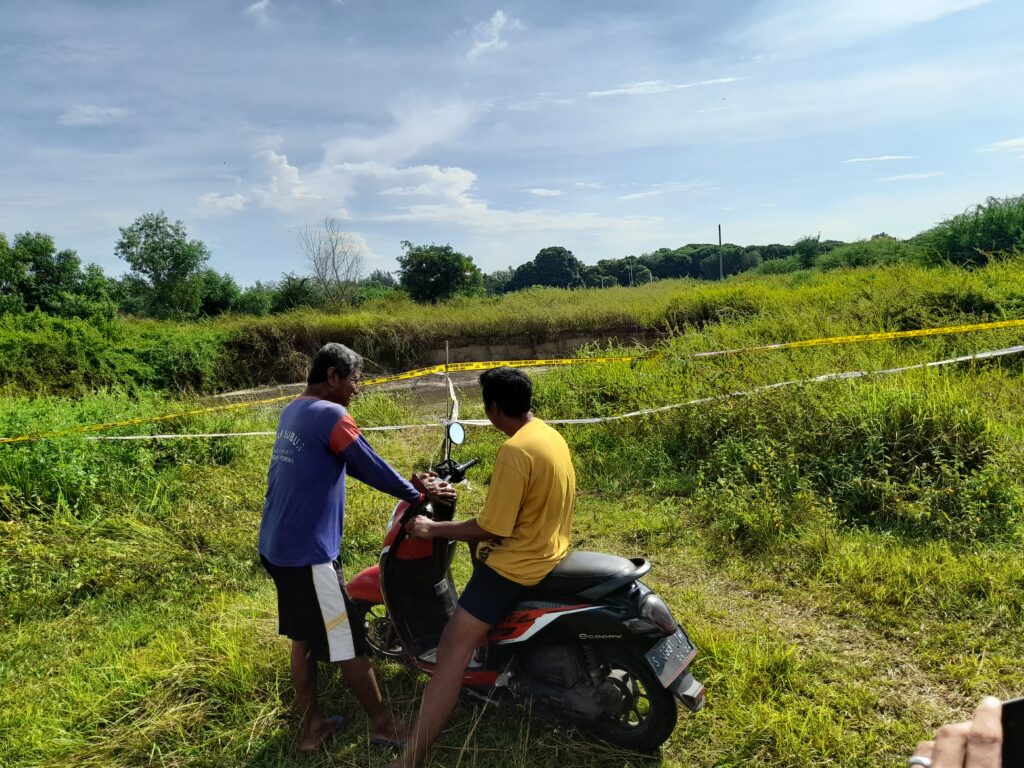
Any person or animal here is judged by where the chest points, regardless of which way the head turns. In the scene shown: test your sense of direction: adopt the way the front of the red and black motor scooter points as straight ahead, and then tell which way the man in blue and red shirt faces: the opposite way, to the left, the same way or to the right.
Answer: to the right

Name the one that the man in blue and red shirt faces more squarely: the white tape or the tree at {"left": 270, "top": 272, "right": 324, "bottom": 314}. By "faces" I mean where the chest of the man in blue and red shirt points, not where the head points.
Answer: the white tape

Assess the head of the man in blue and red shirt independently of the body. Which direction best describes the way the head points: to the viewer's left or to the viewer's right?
to the viewer's right

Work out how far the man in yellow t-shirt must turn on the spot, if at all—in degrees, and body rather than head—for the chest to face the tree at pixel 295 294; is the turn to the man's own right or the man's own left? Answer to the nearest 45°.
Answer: approximately 45° to the man's own right

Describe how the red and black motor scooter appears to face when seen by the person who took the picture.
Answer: facing away from the viewer and to the left of the viewer

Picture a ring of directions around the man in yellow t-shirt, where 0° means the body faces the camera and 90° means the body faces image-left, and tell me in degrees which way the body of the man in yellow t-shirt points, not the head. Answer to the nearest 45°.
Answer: approximately 135°

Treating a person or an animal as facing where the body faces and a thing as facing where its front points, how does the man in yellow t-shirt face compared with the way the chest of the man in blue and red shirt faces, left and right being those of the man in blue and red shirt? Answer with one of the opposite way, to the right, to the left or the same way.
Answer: to the left

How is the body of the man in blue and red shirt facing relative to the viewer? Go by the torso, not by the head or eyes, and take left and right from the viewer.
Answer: facing away from the viewer and to the right of the viewer

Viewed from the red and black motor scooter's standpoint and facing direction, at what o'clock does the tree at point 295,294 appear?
The tree is roughly at 1 o'clock from the red and black motor scooter.
